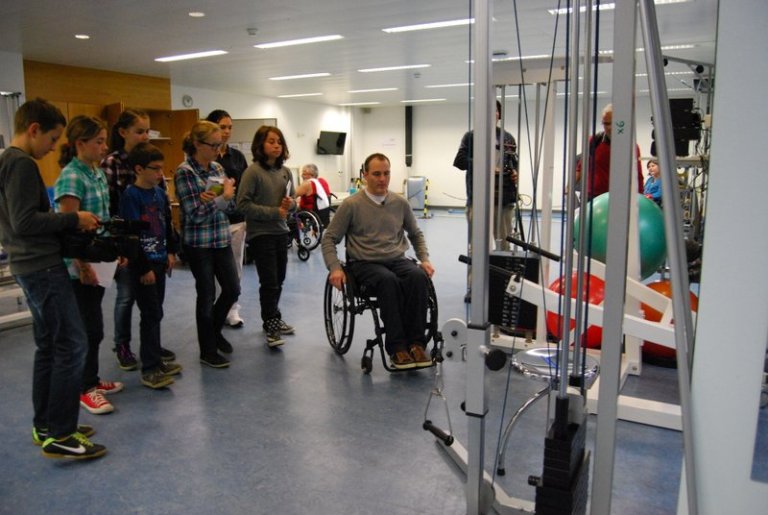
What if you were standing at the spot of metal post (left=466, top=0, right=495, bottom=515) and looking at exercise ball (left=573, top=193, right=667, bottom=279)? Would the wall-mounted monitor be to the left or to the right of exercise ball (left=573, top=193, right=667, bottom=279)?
left

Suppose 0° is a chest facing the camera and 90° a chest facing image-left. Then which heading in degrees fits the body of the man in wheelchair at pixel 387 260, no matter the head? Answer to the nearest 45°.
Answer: approximately 315°

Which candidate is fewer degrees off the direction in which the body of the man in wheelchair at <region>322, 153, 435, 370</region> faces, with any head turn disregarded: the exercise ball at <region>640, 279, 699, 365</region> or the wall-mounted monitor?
the exercise ball

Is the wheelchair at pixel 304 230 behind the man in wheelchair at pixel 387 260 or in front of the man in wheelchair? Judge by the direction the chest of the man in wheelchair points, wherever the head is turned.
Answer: behind

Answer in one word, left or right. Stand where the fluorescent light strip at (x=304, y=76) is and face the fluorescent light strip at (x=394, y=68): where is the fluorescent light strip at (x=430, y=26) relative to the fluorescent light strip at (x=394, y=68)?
right

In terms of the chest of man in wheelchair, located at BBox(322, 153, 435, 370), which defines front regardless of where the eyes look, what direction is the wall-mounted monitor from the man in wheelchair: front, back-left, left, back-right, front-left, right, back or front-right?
back-left

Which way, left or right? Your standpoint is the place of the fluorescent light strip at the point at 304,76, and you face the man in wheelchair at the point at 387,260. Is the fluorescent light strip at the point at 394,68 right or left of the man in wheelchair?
left

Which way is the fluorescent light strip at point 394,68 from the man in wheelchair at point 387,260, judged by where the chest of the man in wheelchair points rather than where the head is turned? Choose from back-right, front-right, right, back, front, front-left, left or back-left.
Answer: back-left

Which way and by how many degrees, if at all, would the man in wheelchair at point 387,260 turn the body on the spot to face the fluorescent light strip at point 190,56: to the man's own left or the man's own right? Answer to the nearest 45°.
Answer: approximately 180°
